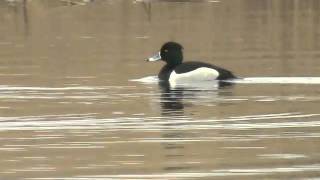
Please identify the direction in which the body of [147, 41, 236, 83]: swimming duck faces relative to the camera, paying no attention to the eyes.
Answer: to the viewer's left
